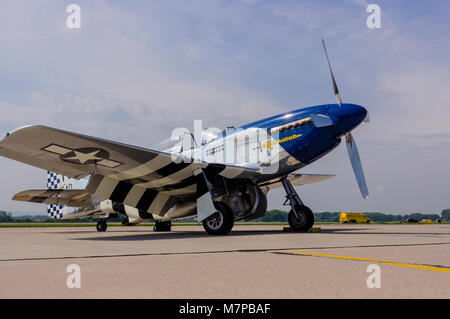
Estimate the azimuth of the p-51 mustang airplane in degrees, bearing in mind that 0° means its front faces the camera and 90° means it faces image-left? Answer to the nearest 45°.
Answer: approximately 315°

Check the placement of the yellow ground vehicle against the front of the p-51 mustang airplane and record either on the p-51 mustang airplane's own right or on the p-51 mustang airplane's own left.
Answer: on the p-51 mustang airplane's own left
